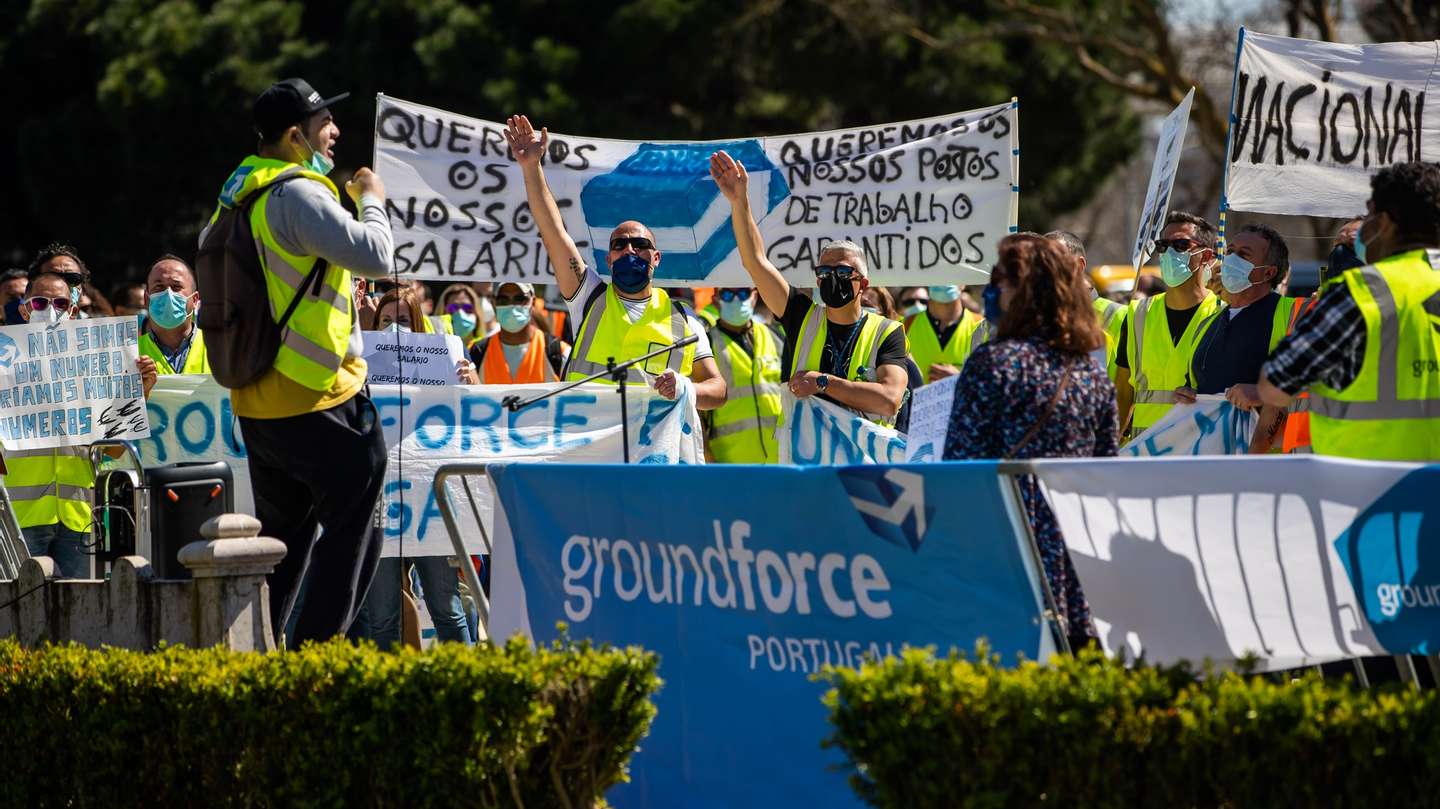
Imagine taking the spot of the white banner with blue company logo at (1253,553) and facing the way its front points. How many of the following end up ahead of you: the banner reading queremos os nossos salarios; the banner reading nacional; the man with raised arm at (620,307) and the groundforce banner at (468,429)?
0

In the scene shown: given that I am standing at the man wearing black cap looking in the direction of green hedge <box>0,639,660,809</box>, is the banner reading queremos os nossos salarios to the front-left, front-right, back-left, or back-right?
back-left

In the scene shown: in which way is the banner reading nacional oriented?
toward the camera

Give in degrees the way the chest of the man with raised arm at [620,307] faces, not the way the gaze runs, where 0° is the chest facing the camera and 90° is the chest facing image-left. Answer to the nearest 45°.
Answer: approximately 0°

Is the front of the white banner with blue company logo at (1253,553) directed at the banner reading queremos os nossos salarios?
no

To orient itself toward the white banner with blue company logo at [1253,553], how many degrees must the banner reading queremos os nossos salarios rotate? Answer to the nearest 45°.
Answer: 0° — it already faces it

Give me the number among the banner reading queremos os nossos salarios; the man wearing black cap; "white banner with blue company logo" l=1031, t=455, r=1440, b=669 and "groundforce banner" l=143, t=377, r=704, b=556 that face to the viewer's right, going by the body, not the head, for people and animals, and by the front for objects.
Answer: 1

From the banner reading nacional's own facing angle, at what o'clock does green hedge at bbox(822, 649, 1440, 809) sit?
The green hedge is roughly at 12 o'clock from the banner reading nacional.

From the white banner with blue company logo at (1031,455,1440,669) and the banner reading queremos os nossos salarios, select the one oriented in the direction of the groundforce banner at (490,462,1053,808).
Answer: the banner reading queremos os nossos salarios

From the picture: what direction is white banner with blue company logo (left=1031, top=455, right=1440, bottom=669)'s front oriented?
toward the camera

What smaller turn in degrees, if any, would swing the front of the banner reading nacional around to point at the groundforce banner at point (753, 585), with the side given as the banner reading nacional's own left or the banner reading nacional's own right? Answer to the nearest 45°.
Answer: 0° — it already faces it

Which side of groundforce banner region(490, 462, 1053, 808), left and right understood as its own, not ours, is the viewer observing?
front

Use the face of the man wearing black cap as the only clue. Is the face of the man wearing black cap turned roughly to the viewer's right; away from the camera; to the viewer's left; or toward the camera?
to the viewer's right

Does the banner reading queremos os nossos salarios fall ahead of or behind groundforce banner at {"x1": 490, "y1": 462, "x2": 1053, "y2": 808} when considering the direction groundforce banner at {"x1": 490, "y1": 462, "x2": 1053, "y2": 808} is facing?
behind

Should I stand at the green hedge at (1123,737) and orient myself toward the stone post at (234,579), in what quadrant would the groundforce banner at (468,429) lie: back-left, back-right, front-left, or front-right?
front-right

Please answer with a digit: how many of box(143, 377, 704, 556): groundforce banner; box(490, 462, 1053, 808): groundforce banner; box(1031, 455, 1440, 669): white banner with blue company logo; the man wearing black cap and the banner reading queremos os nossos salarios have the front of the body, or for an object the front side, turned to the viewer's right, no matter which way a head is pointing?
1

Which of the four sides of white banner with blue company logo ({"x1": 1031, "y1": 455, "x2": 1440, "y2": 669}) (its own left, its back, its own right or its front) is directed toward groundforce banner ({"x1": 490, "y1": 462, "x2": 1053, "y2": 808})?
right

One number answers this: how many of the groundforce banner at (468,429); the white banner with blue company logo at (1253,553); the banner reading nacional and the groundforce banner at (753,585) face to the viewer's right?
0

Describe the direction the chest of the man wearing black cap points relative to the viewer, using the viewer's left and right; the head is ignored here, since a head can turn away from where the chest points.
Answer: facing to the right of the viewer
